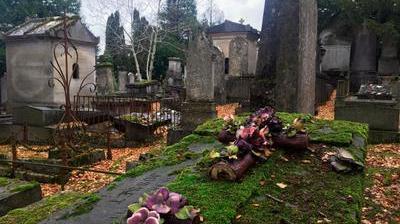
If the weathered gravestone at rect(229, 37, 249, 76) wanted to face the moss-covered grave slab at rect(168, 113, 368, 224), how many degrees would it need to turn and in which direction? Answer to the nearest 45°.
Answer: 0° — it already faces it

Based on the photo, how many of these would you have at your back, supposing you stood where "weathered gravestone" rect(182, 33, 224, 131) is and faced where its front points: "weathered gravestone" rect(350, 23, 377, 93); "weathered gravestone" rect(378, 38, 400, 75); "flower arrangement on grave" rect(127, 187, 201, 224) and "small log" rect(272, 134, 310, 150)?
2

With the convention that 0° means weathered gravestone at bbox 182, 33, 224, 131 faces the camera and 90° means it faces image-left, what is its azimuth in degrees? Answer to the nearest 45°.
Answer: approximately 45°

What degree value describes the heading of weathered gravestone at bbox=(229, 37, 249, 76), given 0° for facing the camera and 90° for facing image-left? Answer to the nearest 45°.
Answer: approximately 0°

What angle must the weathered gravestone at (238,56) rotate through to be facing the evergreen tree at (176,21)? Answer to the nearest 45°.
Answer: approximately 180°

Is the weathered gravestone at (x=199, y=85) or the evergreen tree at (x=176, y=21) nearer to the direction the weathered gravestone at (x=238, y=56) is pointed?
the weathered gravestone

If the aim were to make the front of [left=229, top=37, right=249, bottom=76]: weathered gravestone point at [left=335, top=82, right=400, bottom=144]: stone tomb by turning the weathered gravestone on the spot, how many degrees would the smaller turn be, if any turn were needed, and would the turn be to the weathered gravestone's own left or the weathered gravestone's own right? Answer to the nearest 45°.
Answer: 0° — it already faces it

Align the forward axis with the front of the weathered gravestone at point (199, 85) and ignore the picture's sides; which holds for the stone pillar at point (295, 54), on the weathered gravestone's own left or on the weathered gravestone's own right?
on the weathered gravestone's own left
